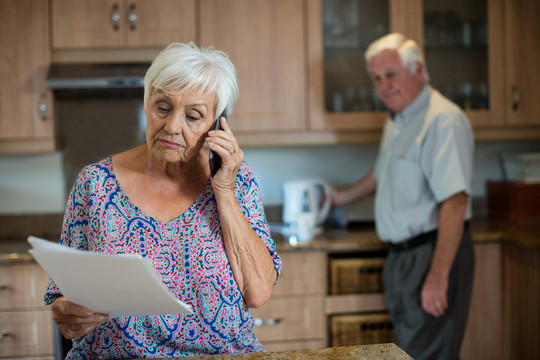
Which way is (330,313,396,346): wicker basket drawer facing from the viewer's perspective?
toward the camera

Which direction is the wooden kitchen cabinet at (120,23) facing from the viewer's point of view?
toward the camera

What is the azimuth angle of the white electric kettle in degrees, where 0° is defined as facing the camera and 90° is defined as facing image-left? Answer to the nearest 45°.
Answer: approximately 90°

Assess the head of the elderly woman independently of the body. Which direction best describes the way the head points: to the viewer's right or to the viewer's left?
to the viewer's left

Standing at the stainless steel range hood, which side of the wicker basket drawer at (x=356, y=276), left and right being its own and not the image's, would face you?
right

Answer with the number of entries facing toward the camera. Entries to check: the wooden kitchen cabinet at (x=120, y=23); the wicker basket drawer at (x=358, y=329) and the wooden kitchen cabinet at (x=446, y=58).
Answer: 3
